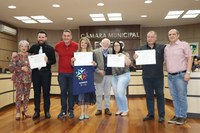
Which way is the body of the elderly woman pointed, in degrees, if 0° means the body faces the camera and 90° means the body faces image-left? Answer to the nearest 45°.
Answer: approximately 315°

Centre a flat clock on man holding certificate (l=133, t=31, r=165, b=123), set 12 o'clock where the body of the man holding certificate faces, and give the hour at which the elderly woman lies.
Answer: The elderly woman is roughly at 3 o'clock from the man holding certificate.

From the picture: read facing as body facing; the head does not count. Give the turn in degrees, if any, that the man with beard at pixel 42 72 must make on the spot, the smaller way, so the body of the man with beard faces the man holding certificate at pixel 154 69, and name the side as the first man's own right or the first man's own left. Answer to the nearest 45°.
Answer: approximately 90° to the first man's own left

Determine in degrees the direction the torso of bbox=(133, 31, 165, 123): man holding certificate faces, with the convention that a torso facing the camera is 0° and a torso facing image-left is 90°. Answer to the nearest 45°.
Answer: approximately 0°

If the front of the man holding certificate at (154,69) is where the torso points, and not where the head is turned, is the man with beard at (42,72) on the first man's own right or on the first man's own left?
on the first man's own right
